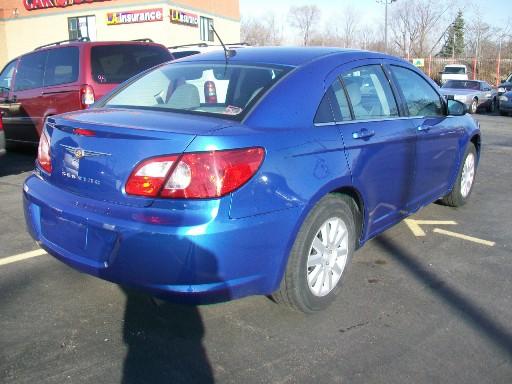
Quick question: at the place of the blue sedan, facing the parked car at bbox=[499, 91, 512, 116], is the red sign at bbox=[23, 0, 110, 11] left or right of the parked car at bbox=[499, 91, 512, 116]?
left

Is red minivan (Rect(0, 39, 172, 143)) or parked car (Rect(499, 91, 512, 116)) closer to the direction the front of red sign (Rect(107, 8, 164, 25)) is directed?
the red minivan

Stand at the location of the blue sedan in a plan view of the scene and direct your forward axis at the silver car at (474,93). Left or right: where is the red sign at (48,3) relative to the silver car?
left

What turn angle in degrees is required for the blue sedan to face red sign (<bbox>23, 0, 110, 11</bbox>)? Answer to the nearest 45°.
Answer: approximately 45° to its left

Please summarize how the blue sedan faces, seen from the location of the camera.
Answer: facing away from the viewer and to the right of the viewer

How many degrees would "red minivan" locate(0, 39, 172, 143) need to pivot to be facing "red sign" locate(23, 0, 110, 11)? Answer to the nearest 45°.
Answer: approximately 45° to its right

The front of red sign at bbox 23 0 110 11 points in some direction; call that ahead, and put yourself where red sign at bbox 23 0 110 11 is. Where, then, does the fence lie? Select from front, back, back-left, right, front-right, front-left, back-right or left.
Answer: back-left

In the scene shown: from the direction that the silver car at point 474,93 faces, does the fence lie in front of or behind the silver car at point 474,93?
behind

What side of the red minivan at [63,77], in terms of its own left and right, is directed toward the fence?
right

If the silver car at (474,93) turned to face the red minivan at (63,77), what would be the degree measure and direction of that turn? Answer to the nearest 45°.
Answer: approximately 45° to its left

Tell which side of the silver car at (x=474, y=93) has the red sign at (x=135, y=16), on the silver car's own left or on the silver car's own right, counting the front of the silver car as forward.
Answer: on the silver car's own right
